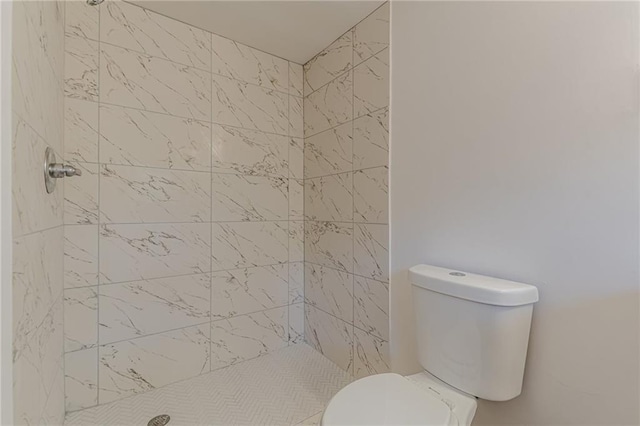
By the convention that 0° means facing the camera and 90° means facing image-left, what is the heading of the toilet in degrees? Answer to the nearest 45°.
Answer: approximately 45°
